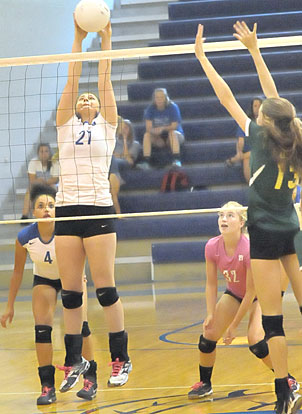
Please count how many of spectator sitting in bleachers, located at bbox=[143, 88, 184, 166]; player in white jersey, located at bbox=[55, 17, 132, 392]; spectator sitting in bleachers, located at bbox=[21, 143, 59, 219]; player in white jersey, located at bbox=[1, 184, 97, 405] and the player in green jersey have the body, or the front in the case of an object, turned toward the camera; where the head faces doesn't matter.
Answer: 4

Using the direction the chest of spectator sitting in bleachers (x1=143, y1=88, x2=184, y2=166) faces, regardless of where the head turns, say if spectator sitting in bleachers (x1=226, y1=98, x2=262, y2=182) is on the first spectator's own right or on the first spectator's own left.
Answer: on the first spectator's own left

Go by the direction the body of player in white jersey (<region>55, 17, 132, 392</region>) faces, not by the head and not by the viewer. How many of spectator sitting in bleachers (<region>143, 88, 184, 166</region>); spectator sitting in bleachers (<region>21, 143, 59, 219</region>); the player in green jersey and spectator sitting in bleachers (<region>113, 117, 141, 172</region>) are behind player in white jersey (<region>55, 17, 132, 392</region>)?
3

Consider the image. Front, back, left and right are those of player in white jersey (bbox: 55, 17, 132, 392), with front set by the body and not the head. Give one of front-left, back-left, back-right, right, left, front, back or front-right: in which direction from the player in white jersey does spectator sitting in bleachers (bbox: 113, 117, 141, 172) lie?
back

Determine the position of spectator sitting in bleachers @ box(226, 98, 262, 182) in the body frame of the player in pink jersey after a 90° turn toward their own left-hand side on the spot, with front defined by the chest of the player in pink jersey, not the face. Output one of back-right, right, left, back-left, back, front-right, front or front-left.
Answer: back-left

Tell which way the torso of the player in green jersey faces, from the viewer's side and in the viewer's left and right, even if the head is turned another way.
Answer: facing away from the viewer and to the left of the viewer

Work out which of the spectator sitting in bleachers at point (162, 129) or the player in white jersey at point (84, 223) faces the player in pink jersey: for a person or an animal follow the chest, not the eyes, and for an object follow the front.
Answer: the spectator sitting in bleachers

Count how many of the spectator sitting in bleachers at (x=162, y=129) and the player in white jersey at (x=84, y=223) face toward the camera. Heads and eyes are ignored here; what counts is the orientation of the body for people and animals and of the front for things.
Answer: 2
